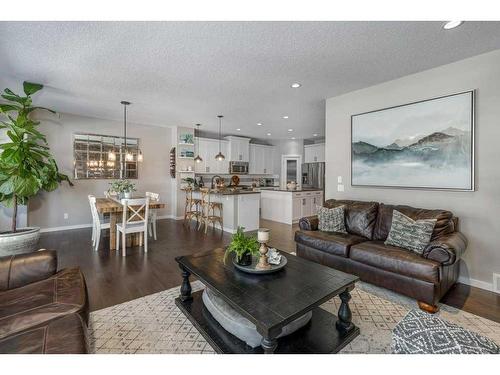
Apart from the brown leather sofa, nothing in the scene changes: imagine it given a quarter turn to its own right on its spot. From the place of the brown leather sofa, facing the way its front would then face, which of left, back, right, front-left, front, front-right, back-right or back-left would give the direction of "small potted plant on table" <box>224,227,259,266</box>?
left

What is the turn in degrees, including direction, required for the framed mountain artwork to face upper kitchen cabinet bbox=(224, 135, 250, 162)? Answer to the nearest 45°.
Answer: approximately 90° to its right

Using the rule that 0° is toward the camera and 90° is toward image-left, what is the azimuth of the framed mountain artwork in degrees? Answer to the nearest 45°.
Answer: approximately 45°

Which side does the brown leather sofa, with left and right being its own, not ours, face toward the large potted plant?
front

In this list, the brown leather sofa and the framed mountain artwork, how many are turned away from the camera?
0

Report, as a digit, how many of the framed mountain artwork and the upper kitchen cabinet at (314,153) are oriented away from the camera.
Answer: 0

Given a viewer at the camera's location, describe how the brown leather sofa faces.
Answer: facing the viewer and to the left of the viewer

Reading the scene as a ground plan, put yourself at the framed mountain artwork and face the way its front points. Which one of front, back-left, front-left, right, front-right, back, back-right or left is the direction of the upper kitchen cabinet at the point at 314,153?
right

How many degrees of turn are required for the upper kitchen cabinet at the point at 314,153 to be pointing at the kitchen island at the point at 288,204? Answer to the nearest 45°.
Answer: approximately 45° to its left

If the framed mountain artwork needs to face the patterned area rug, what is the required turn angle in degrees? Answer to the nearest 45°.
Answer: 0° — it already faces it

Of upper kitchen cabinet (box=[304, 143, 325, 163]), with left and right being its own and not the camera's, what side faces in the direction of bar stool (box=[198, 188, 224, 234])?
front

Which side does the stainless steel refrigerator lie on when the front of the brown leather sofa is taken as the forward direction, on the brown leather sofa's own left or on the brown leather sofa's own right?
on the brown leather sofa's own right

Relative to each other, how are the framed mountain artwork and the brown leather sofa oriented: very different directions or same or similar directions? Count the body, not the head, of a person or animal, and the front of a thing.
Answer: same or similar directions

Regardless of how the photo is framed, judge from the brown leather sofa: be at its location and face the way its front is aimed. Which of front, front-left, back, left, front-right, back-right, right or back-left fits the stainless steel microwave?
right

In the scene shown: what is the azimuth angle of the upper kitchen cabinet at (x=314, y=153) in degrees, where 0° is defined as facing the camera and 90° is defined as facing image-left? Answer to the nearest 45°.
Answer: approximately 45°

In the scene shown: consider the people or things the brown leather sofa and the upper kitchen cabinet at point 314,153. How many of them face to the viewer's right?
0

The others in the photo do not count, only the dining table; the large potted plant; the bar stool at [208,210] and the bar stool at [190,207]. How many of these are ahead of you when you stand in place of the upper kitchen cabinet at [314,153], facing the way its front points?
4

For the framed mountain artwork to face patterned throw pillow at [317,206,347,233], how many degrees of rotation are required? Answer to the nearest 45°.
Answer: approximately 45° to its right

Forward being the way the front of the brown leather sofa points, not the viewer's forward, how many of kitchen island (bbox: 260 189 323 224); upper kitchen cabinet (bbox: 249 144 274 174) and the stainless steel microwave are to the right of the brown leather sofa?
3
